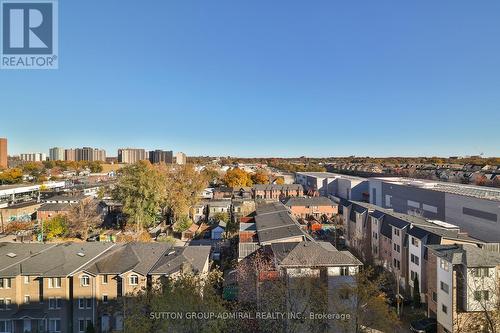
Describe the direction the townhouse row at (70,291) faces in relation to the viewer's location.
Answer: facing the viewer

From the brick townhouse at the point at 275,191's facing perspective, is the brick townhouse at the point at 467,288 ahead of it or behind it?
ahead

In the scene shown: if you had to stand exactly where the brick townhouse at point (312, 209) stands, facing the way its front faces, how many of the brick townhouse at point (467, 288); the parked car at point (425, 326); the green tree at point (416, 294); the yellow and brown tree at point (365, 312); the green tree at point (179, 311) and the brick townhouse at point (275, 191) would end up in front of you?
5

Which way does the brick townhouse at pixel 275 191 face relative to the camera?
toward the camera

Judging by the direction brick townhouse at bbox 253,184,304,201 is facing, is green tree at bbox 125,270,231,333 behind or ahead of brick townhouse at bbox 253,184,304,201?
ahead

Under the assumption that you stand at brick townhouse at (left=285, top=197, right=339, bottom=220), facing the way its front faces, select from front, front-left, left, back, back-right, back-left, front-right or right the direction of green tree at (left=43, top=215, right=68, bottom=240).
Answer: front-right

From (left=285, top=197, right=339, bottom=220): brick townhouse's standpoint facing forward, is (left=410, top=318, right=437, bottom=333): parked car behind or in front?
in front

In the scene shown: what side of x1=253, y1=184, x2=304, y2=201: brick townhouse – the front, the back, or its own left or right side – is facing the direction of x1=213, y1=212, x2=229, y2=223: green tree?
front

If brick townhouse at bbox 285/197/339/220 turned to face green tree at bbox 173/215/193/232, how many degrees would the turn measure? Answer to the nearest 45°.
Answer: approximately 45° to its right

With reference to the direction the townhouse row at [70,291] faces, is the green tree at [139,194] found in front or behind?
behind

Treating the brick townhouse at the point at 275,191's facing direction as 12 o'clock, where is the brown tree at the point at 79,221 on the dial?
The brown tree is roughly at 1 o'clock from the brick townhouse.
